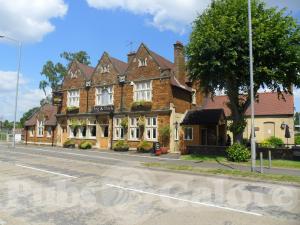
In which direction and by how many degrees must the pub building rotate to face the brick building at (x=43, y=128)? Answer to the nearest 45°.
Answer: approximately 90° to its right

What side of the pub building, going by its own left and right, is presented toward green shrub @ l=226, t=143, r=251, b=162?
left

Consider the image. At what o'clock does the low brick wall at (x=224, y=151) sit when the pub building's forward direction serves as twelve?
The low brick wall is roughly at 9 o'clock from the pub building.

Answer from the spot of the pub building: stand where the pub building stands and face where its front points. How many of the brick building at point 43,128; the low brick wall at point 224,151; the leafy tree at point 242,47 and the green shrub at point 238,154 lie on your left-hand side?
3

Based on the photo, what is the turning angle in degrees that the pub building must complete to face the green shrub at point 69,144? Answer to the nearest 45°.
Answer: approximately 90° to its right

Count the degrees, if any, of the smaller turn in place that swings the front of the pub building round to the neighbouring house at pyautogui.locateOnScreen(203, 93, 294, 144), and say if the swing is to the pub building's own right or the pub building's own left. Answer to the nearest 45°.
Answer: approximately 135° to the pub building's own left

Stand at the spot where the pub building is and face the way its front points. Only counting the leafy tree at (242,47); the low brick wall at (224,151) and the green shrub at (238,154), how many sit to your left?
3
